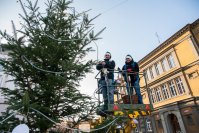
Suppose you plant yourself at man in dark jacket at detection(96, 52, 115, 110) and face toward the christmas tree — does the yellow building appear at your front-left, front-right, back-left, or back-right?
back-right

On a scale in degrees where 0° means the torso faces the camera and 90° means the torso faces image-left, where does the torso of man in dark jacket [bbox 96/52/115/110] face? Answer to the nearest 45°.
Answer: approximately 0°

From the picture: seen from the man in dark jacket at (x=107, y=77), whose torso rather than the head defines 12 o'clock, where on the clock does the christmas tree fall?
The christmas tree is roughly at 2 o'clock from the man in dark jacket.

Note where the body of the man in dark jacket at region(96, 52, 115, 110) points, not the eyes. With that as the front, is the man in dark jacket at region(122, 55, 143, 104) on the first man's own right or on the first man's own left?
on the first man's own left

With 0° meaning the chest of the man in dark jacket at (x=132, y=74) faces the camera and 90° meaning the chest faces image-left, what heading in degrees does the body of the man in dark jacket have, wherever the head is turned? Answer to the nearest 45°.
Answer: approximately 45°

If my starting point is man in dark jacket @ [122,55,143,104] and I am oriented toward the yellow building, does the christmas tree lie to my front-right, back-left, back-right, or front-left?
back-left

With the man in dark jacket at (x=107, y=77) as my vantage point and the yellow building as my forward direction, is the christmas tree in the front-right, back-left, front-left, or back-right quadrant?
back-left

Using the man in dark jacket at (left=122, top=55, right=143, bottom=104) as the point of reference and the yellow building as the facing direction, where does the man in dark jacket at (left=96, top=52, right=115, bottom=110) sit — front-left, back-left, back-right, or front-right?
back-left
